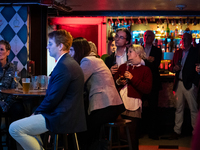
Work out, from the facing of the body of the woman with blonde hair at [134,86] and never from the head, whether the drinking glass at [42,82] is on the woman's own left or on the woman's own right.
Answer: on the woman's own right

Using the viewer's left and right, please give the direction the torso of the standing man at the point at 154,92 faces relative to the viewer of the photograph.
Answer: facing the viewer and to the left of the viewer

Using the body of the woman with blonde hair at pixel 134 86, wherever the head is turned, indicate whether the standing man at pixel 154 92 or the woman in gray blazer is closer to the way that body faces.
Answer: the woman in gray blazer

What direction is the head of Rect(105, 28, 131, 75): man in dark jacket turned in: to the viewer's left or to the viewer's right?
to the viewer's left

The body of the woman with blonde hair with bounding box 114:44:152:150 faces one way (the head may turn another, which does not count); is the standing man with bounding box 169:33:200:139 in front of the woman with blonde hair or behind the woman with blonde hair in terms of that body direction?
behind

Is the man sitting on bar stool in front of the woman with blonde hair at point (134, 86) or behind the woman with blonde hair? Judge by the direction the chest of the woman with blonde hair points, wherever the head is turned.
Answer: in front
